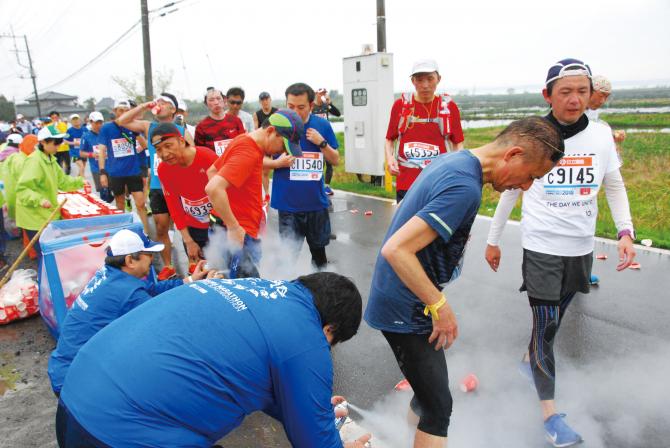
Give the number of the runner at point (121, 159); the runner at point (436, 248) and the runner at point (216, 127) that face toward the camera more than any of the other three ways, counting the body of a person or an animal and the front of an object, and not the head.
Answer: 2

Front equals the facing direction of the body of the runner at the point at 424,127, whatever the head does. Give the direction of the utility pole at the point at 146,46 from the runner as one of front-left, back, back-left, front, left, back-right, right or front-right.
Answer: back-right

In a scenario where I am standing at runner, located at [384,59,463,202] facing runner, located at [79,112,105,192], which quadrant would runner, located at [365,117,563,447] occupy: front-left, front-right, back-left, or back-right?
back-left

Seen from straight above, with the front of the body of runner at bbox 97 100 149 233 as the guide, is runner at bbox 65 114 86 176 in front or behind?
behind

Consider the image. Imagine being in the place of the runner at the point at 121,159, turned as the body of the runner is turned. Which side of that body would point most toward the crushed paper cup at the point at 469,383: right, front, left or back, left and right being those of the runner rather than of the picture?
front

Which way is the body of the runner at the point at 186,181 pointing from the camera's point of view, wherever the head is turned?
toward the camera

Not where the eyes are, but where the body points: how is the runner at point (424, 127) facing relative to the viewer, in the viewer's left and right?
facing the viewer

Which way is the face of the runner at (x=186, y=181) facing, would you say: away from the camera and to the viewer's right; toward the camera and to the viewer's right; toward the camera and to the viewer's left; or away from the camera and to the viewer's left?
toward the camera and to the viewer's left

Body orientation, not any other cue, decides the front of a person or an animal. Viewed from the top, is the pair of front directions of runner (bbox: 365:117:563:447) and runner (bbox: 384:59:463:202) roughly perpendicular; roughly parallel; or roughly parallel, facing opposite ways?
roughly perpendicular

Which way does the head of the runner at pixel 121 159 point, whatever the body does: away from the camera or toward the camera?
toward the camera

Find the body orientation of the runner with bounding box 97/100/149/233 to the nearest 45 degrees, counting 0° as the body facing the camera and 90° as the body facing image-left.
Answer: approximately 0°
